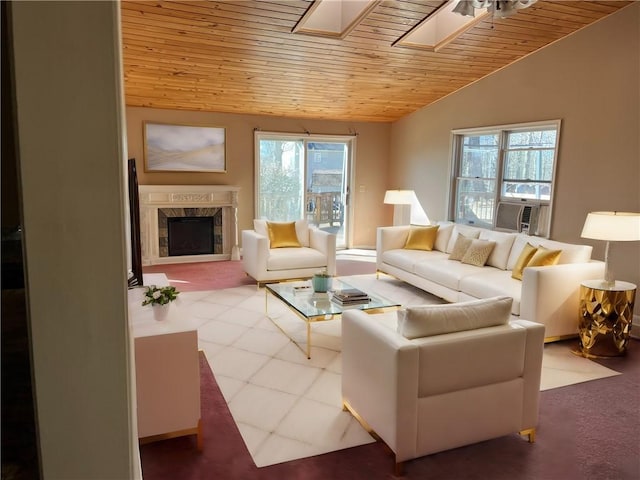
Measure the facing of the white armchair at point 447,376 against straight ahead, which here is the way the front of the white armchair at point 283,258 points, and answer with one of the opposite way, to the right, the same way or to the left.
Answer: the opposite way

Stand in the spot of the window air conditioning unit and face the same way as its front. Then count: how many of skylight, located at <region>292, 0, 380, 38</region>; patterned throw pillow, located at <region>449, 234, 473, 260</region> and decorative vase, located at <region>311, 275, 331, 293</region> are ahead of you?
3

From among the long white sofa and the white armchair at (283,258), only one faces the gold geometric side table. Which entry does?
the white armchair

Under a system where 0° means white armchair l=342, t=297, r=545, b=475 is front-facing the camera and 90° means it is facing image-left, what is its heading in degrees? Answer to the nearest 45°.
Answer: approximately 135°

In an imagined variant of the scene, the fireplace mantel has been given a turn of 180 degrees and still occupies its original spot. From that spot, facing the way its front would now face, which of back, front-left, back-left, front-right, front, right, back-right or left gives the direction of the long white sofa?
back-right

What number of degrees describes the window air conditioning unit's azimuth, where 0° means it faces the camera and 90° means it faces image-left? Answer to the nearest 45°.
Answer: approximately 45°

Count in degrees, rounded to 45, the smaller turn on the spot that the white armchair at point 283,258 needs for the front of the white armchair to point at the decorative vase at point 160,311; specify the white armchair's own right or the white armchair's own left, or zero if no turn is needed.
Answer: approximately 45° to the white armchair's own right

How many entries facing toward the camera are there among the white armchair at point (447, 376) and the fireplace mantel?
1

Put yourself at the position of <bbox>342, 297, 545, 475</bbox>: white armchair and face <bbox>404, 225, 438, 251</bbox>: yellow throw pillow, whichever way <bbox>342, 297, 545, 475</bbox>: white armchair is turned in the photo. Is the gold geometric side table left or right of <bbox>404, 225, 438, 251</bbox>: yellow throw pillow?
right

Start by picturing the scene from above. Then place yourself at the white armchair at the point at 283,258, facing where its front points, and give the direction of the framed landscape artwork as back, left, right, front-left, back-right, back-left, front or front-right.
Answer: back

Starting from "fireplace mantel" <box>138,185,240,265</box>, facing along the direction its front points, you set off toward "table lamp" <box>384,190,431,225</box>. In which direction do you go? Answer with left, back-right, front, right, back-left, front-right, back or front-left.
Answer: left

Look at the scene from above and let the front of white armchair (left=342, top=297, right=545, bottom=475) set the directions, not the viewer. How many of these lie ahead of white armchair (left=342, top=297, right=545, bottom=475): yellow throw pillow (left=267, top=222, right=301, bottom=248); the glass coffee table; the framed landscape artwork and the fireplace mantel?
4

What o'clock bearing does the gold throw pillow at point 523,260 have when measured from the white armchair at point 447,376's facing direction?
The gold throw pillow is roughly at 2 o'clock from the white armchair.

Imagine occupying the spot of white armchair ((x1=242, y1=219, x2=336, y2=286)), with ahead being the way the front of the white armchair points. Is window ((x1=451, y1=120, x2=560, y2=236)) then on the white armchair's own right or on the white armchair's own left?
on the white armchair's own left

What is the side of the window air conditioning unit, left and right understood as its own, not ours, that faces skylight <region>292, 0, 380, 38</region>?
front

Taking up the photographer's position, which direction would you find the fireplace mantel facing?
facing the viewer

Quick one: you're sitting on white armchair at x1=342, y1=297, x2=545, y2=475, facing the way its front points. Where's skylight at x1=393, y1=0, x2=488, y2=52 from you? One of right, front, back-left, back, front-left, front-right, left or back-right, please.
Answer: front-right
